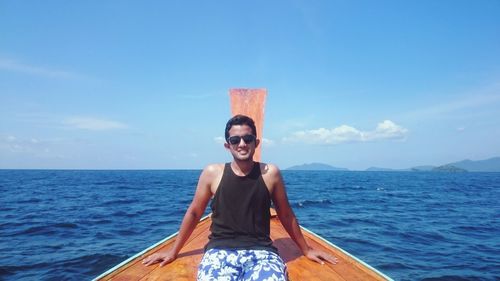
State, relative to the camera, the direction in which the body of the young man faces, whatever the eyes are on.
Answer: toward the camera

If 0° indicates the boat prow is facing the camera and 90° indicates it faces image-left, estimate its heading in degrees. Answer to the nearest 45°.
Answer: approximately 180°
